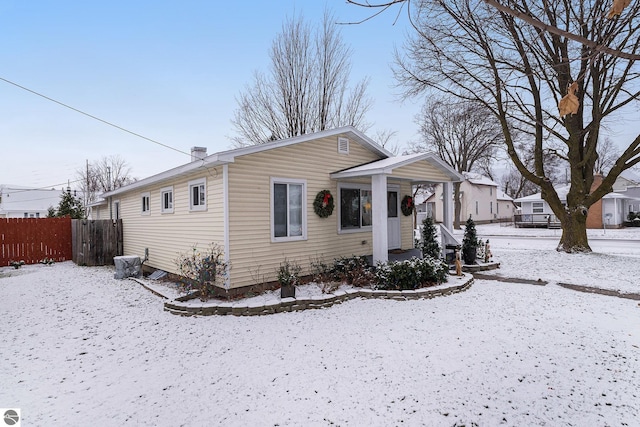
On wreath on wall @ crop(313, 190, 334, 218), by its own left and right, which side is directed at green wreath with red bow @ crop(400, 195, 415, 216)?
left

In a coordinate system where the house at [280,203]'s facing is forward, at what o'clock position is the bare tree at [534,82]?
The bare tree is roughly at 10 o'clock from the house.

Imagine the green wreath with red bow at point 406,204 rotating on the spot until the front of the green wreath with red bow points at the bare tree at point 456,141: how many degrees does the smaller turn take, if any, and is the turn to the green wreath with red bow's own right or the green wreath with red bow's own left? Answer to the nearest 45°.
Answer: approximately 135° to the green wreath with red bow's own left

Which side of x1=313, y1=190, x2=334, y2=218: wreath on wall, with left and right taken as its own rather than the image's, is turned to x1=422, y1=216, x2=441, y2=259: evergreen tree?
left

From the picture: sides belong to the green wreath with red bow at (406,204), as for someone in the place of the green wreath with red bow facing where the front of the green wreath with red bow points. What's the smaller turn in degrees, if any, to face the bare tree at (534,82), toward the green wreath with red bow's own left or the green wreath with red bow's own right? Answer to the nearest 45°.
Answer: approximately 90° to the green wreath with red bow's own left

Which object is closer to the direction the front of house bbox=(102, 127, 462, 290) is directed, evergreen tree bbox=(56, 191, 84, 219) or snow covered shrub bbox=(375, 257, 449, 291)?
the snow covered shrub
